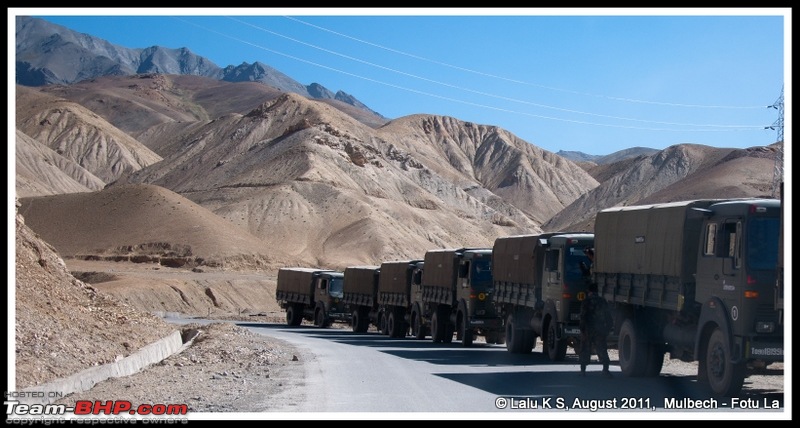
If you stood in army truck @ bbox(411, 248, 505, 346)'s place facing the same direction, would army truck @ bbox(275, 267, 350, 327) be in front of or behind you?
behind

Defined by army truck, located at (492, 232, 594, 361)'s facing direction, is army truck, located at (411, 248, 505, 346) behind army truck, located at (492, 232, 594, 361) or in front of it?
behind

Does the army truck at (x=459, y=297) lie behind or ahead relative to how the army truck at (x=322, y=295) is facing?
ahead

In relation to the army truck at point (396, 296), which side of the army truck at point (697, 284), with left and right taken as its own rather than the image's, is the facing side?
back

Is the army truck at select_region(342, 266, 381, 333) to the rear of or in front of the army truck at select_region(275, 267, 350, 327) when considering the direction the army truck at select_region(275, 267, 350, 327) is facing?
in front

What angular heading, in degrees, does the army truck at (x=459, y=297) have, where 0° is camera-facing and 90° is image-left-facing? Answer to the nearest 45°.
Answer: approximately 315°

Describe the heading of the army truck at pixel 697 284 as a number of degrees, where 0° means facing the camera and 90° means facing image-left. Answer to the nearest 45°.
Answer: approximately 315°

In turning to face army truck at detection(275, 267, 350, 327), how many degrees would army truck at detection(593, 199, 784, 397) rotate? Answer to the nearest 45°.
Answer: approximately 180°
